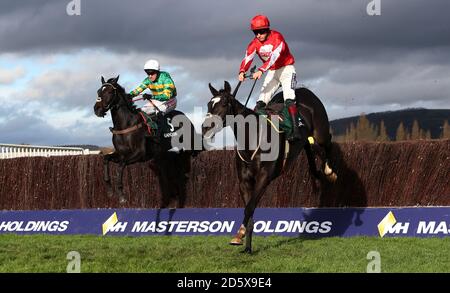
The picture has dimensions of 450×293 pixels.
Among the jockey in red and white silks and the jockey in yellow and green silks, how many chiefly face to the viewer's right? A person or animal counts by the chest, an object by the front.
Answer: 0

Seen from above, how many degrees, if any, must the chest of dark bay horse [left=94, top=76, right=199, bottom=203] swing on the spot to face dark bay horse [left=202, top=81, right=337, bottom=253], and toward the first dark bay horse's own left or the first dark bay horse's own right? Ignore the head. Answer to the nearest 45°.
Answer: approximately 90° to the first dark bay horse's own left

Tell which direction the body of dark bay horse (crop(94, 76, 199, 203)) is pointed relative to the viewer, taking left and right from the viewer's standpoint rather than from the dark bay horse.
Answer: facing the viewer and to the left of the viewer

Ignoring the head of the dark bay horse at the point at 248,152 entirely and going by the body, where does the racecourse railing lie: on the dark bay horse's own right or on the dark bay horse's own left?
on the dark bay horse's own right

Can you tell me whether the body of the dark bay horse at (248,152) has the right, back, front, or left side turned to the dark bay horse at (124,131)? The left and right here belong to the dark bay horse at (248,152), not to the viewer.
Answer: right

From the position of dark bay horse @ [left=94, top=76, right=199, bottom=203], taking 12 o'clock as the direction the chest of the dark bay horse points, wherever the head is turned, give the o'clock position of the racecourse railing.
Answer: The racecourse railing is roughly at 4 o'clock from the dark bay horse.

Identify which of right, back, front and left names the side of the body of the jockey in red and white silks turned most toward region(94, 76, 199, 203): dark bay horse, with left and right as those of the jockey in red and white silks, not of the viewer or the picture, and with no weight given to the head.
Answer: right

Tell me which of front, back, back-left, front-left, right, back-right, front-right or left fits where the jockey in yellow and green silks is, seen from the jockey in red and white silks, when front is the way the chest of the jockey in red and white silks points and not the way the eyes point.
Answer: right
